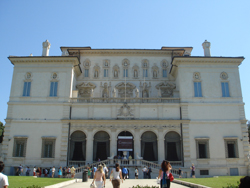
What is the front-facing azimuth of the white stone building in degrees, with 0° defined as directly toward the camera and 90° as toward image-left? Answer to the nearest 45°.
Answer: approximately 0°

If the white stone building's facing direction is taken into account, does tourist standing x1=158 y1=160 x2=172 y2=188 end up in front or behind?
in front
